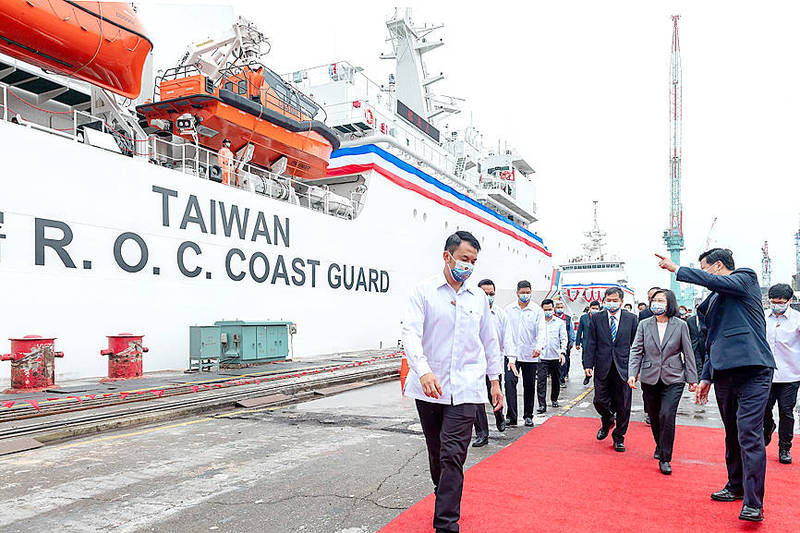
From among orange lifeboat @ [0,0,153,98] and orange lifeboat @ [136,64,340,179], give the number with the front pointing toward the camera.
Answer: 0

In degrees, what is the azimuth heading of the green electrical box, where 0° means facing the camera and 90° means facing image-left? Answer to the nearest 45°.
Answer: approximately 315°

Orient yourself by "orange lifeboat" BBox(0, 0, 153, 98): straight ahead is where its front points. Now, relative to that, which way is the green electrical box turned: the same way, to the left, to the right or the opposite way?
to the right

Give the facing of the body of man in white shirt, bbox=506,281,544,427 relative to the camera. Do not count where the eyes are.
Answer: toward the camera

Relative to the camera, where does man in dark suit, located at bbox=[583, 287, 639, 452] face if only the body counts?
toward the camera

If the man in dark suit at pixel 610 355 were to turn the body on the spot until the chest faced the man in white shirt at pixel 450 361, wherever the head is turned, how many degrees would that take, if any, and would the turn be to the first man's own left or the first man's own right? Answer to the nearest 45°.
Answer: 0° — they already face them

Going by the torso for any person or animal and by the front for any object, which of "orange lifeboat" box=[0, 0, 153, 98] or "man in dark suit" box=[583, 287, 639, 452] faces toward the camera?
the man in dark suit

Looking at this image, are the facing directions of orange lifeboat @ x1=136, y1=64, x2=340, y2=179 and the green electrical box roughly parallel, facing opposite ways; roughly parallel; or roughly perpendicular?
roughly perpendicular

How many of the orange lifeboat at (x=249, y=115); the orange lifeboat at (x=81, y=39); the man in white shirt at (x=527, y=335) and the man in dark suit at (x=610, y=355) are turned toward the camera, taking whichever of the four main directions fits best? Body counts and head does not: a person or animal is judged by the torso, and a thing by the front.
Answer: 2

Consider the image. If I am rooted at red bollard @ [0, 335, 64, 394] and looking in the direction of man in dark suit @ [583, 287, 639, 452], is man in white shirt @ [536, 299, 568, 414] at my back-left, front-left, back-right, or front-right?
front-left

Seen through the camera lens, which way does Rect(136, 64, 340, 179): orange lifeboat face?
facing away from the viewer and to the right of the viewer
